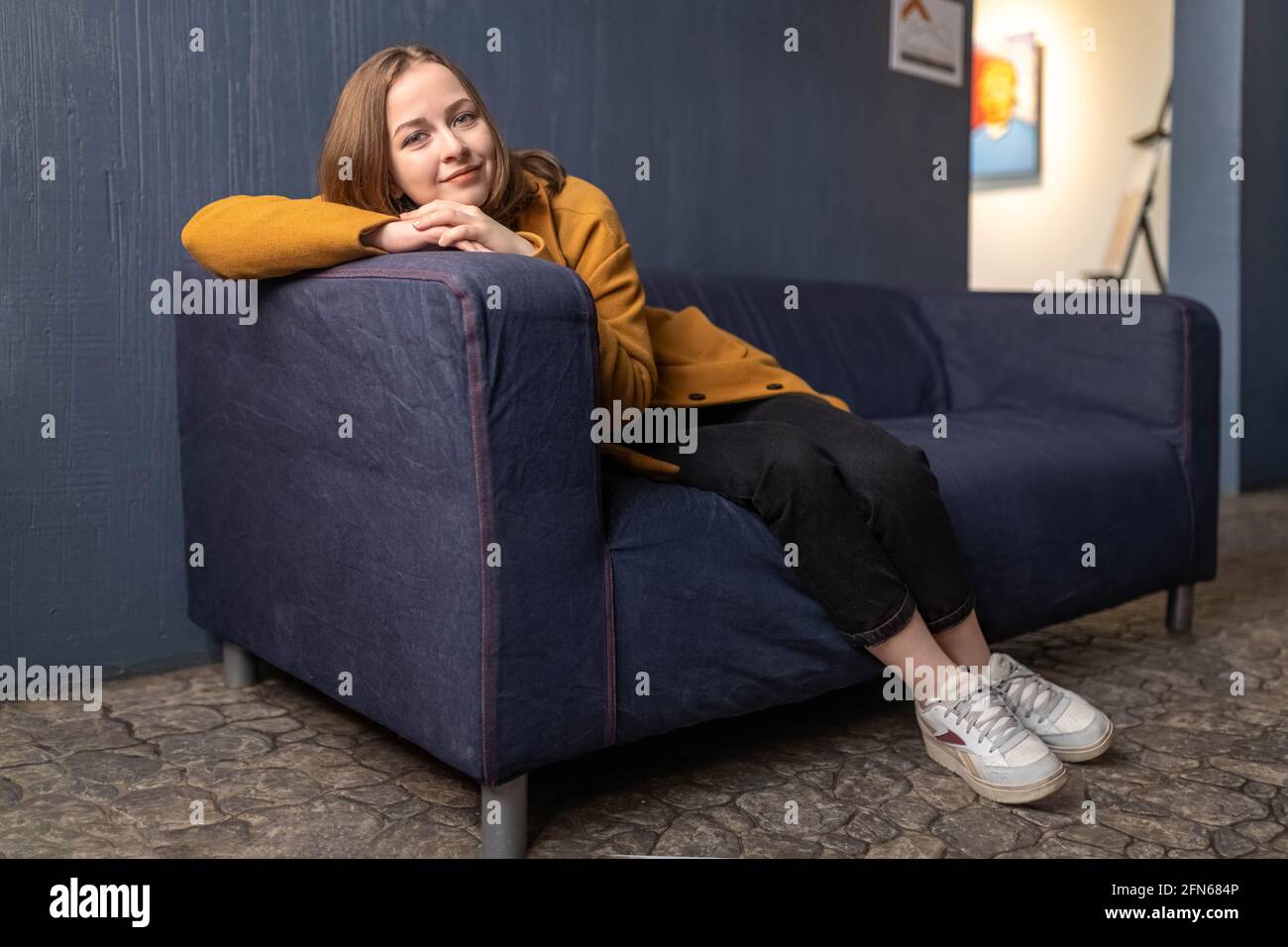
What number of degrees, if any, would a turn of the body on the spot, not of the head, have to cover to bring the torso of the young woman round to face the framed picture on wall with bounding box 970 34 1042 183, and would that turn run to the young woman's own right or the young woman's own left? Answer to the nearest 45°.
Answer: approximately 180°

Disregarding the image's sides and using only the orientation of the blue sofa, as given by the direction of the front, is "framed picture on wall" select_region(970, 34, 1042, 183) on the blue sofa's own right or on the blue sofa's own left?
on the blue sofa's own left

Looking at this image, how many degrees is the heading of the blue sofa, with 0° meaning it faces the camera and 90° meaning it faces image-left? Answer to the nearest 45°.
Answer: approximately 315°

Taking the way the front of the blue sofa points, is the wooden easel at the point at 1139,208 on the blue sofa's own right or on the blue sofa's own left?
on the blue sofa's own left

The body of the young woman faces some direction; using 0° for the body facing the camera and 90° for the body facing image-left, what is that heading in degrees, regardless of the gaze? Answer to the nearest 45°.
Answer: approximately 0°

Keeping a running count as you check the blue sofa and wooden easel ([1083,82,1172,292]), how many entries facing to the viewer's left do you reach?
1

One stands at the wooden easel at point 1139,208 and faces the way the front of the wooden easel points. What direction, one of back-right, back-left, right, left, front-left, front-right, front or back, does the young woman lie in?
left

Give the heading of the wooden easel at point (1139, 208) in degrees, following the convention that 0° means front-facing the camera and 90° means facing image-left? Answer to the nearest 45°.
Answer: approximately 90°

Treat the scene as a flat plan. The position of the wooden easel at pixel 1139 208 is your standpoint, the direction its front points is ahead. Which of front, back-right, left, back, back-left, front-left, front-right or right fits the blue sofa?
left

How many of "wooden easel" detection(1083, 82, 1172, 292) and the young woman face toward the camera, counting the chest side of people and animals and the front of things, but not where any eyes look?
1
